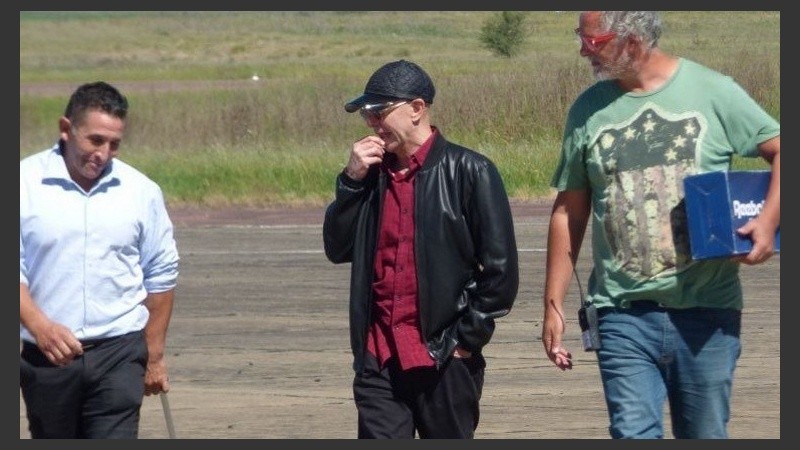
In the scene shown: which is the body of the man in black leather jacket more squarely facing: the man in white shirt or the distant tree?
the man in white shirt

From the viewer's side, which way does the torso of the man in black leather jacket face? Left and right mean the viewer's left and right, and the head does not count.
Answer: facing the viewer and to the left of the viewer

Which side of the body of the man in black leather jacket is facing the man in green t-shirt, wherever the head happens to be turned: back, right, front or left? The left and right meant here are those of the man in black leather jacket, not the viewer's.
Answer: left

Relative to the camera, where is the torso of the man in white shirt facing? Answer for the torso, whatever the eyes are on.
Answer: toward the camera

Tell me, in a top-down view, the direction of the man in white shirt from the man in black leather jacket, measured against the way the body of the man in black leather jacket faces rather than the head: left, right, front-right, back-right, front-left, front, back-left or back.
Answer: front-right

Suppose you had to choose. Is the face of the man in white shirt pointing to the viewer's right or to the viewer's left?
to the viewer's right

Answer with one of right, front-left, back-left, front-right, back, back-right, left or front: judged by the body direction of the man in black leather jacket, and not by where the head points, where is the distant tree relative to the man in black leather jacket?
back-right

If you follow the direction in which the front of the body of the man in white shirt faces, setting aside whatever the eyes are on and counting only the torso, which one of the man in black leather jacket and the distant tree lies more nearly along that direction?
the man in black leather jacket

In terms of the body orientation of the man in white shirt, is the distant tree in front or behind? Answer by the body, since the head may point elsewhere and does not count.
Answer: behind

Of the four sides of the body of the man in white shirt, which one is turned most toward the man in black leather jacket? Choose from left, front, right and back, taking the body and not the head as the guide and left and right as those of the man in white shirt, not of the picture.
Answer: left
